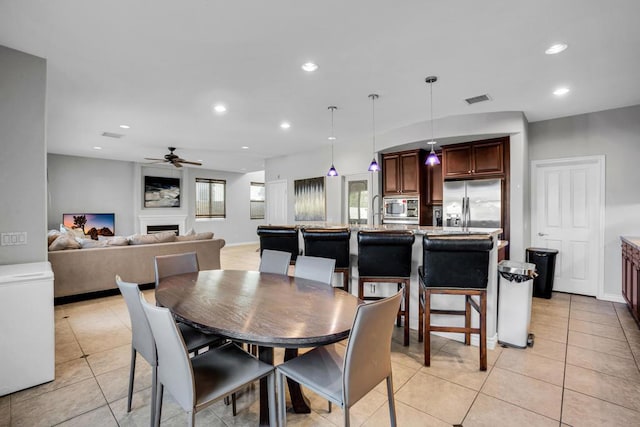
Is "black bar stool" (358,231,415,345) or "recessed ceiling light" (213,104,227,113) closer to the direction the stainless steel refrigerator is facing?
the black bar stool

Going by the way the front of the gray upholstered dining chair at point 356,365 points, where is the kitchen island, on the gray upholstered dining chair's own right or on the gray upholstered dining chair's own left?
on the gray upholstered dining chair's own right

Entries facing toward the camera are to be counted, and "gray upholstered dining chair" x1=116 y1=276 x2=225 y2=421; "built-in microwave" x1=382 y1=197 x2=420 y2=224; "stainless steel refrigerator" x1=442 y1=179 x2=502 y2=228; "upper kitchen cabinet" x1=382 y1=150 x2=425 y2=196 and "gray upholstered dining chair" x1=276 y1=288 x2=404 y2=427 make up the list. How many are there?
3

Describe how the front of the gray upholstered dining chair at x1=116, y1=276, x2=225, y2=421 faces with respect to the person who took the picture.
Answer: facing away from the viewer and to the right of the viewer

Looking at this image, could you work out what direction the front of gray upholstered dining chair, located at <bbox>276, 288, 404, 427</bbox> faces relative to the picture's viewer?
facing away from the viewer and to the left of the viewer

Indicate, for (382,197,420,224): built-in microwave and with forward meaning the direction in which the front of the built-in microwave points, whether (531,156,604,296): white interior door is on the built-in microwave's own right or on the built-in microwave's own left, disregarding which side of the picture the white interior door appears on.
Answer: on the built-in microwave's own left

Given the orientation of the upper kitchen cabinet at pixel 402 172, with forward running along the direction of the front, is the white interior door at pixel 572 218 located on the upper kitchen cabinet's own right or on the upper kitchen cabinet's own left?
on the upper kitchen cabinet's own left

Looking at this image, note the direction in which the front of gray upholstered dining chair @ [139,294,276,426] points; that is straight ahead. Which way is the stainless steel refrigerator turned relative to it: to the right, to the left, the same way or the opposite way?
the opposite way
